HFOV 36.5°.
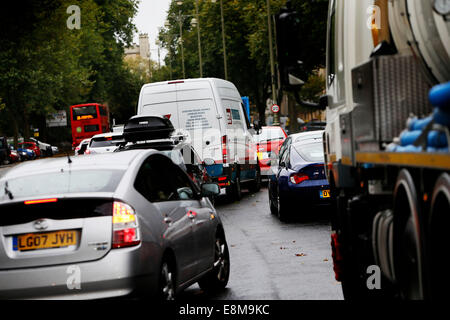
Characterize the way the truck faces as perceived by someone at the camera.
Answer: facing away from the viewer and to the left of the viewer

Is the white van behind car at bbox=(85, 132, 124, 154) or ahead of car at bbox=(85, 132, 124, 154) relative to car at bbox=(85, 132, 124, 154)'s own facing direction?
behind

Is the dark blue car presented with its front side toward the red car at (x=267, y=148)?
yes

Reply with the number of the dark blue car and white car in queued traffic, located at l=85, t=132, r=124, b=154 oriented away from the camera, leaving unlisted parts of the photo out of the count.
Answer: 2

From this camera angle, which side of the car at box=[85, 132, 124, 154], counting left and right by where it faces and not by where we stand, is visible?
back

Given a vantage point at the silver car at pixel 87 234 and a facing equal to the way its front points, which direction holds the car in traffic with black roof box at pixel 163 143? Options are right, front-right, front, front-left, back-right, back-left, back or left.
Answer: front-left

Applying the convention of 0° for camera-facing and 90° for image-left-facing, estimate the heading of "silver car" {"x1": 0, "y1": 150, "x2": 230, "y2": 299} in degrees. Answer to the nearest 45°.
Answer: approximately 225°

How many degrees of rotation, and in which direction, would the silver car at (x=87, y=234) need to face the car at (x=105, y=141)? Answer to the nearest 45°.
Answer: approximately 45° to its left

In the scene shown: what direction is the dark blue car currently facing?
away from the camera

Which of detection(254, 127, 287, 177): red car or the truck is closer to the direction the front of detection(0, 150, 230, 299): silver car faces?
the red car
